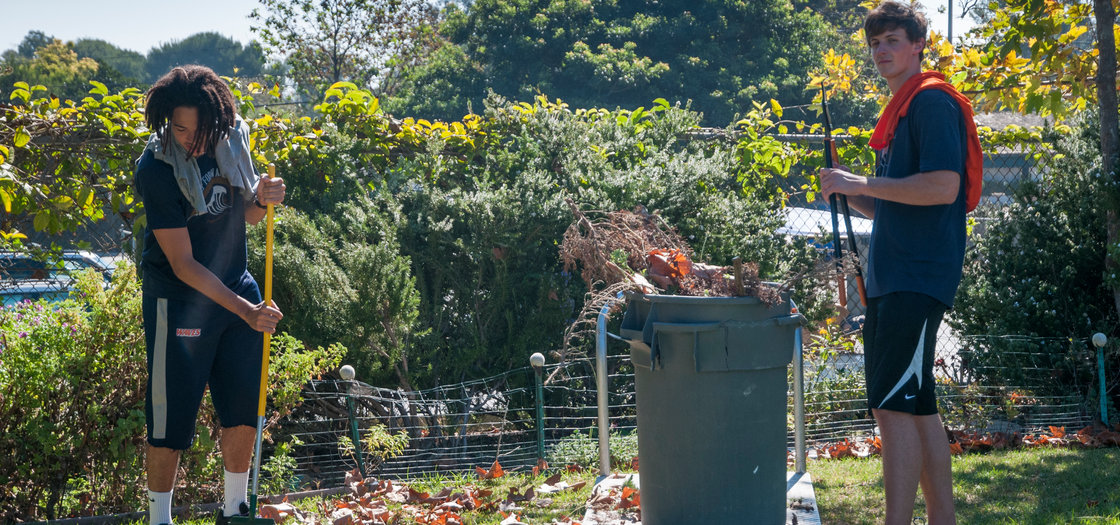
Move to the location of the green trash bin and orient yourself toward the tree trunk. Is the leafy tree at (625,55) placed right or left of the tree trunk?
left

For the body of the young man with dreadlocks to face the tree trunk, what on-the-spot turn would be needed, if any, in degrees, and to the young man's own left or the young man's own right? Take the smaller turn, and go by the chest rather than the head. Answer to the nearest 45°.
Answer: approximately 45° to the young man's own left

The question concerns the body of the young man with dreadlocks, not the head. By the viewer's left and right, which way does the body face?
facing the viewer and to the right of the viewer

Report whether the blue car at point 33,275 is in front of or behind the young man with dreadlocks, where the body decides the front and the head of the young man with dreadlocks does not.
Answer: behind

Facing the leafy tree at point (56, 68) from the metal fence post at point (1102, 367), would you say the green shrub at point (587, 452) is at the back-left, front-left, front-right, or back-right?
front-left

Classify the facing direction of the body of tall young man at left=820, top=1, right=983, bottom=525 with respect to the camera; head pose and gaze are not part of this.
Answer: to the viewer's left

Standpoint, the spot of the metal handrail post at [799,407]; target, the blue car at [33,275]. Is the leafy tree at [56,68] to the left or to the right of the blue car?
right

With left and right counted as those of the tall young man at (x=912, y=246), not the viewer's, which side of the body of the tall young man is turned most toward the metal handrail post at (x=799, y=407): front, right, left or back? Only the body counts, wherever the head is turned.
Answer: right

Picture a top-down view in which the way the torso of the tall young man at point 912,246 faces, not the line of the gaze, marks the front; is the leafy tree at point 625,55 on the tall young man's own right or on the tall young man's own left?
on the tall young man's own right

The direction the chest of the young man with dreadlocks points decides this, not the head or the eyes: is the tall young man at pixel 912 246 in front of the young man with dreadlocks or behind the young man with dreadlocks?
in front

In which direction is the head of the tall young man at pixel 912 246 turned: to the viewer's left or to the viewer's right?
to the viewer's left

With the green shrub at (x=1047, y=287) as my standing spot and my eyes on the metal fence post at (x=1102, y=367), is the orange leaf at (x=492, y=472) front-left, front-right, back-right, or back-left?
front-right
